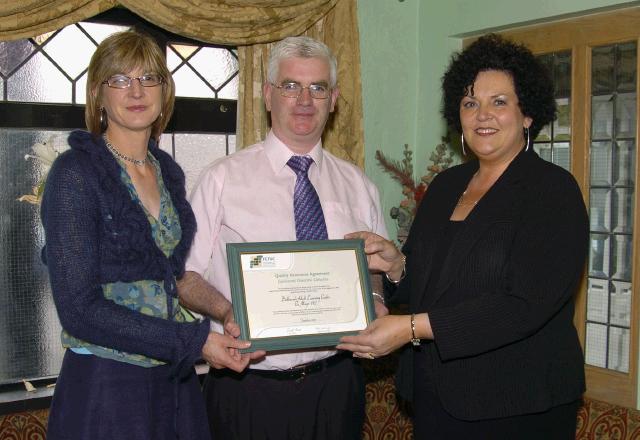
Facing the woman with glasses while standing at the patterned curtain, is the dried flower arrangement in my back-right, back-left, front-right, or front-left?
back-left

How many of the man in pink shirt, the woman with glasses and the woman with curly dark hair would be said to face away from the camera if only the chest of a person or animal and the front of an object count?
0

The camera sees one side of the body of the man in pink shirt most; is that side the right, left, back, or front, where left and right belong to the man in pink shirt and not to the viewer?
front

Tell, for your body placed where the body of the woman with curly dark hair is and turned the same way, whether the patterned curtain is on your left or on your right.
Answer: on your right

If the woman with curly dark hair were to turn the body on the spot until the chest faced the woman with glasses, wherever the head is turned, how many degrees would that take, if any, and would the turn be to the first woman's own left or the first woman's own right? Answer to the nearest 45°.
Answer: approximately 45° to the first woman's own right

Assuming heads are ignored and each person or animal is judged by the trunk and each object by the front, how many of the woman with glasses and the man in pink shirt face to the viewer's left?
0

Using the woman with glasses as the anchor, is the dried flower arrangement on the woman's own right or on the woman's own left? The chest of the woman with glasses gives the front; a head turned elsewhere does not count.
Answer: on the woman's own left

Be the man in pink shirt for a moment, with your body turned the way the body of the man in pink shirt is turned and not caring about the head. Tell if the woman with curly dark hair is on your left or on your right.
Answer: on your left

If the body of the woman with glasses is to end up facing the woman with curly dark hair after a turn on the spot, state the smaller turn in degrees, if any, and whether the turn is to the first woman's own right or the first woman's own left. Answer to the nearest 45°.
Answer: approximately 45° to the first woman's own left

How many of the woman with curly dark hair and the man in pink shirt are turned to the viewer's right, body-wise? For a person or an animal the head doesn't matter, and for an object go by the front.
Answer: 0

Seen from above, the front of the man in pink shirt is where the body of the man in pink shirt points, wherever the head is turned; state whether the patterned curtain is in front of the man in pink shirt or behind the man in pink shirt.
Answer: behind

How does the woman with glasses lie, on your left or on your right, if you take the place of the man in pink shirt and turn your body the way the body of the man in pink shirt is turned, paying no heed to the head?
on your right

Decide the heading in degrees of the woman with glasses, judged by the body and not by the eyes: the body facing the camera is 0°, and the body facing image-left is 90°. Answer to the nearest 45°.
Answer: approximately 315°

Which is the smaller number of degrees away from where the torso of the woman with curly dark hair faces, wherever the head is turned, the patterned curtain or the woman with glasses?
the woman with glasses

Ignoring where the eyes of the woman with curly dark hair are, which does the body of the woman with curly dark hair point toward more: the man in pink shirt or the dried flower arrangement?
the man in pink shirt
